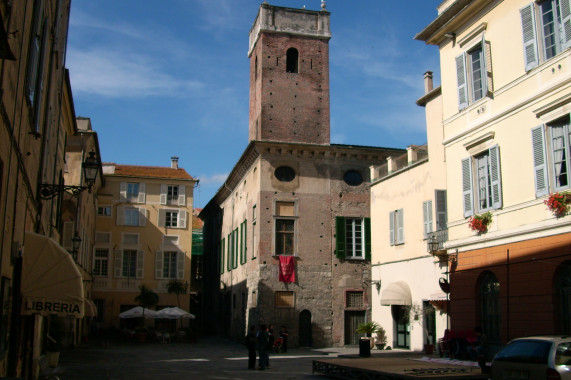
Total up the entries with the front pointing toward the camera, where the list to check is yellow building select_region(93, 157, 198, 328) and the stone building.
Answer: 2

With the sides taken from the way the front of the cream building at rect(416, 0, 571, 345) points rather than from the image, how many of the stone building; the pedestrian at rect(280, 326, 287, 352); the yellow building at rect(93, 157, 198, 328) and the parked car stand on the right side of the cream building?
3

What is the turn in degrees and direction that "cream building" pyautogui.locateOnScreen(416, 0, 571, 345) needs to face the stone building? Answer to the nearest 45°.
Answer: approximately 90° to its right

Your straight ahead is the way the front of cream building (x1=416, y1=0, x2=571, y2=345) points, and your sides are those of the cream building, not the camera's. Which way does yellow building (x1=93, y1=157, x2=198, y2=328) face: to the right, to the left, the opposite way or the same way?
to the left

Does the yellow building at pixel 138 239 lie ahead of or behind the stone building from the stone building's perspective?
behind

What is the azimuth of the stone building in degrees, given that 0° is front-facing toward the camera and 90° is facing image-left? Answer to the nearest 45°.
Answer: approximately 0°
